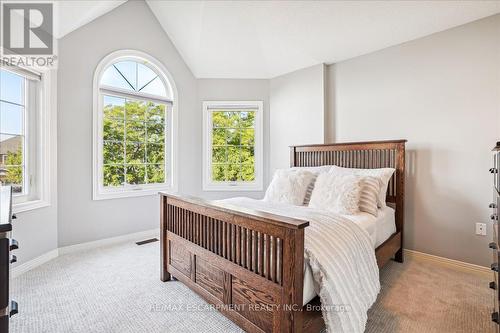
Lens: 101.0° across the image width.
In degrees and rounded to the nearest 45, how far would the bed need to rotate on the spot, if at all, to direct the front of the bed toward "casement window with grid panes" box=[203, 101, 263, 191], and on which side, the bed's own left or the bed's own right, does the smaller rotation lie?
approximately 135° to the bed's own right

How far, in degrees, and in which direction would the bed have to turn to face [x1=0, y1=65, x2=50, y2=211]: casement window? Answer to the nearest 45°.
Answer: approximately 45° to its right

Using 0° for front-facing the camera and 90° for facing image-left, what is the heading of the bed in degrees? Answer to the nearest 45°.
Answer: approximately 45°
